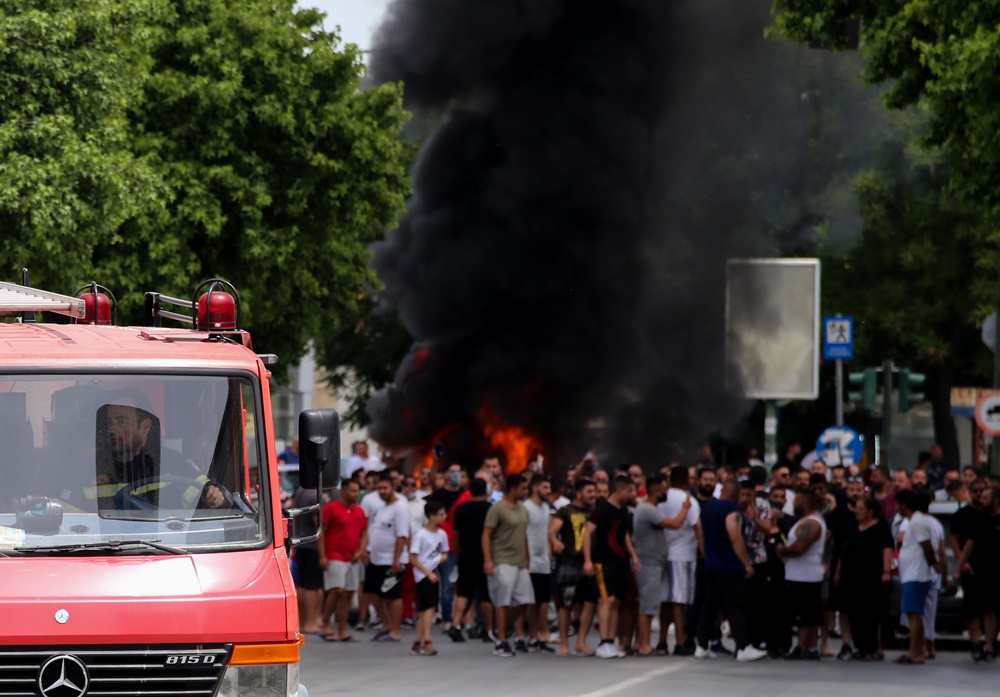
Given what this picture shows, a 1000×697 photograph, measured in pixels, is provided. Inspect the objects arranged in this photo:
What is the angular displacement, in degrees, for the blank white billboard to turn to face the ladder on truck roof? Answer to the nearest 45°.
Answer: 0° — it already faces it

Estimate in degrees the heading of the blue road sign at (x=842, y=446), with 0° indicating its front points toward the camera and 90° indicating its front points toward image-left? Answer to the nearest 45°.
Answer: approximately 0°

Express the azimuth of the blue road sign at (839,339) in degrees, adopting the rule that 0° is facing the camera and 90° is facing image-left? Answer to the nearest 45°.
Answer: approximately 0°
